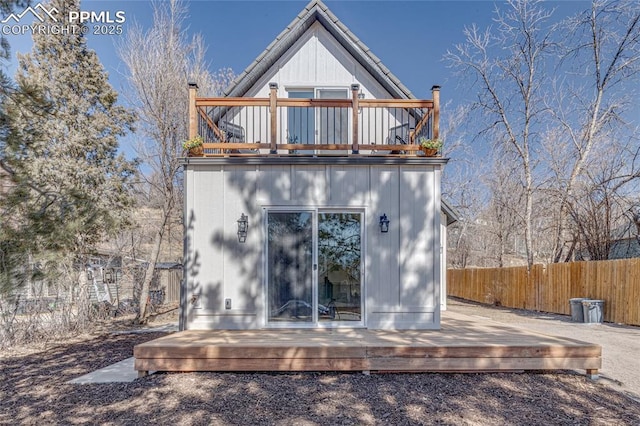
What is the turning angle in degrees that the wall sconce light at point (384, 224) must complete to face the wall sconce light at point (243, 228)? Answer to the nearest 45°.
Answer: approximately 90° to its right

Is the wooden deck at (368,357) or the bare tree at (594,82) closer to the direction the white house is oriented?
the wooden deck

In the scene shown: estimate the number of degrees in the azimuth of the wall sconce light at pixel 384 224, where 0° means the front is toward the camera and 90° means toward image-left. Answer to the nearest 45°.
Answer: approximately 0°

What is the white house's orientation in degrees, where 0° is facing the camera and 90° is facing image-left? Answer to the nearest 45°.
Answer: approximately 0°

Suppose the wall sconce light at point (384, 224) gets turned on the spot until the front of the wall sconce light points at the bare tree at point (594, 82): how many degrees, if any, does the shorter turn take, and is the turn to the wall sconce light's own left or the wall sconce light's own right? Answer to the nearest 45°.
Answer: approximately 135° to the wall sconce light's own left

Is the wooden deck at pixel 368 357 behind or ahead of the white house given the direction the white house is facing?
ahead
